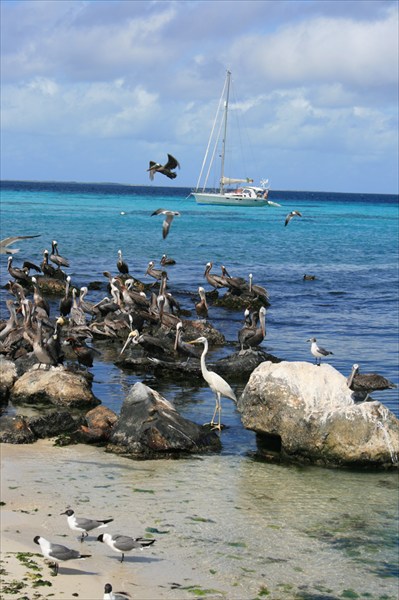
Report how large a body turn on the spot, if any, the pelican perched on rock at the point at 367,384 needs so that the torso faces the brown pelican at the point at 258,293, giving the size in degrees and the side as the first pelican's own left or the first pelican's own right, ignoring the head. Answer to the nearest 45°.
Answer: approximately 90° to the first pelican's own right

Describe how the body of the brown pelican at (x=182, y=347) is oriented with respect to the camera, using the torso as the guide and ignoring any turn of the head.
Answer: to the viewer's left

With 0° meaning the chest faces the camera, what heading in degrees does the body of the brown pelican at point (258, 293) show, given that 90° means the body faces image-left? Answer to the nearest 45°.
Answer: approximately 90°

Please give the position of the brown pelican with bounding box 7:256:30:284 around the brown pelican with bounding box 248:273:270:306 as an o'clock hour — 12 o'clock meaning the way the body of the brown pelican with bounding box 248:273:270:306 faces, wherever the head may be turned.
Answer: the brown pelican with bounding box 7:256:30:284 is roughly at 12 o'clock from the brown pelican with bounding box 248:273:270:306.

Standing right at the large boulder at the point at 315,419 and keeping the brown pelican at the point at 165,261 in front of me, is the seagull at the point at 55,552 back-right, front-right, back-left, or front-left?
back-left

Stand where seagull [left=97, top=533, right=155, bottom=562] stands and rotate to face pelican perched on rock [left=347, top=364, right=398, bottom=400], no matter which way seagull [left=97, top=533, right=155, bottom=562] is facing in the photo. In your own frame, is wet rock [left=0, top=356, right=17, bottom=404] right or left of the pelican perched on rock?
left
